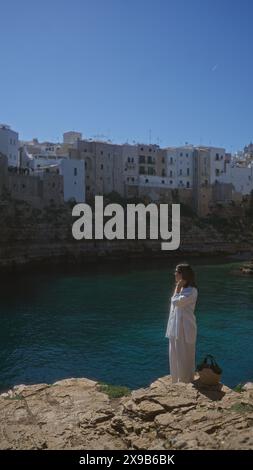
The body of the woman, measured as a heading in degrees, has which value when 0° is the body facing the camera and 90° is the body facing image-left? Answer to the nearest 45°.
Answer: approximately 90°

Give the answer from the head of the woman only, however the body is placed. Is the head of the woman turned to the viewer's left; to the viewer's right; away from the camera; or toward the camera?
to the viewer's left

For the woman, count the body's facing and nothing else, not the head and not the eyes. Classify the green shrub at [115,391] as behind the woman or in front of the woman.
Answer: in front
